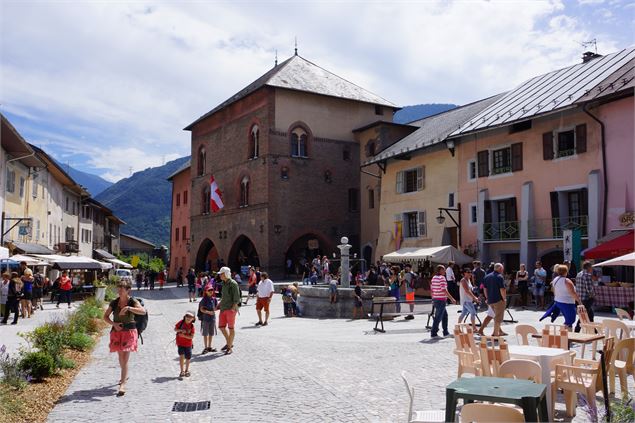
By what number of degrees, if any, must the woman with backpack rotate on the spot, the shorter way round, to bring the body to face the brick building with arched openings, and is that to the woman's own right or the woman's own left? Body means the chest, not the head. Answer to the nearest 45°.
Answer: approximately 180°

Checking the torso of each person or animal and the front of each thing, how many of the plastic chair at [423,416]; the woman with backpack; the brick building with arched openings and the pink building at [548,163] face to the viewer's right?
1

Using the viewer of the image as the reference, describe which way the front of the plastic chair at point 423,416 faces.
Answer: facing to the right of the viewer

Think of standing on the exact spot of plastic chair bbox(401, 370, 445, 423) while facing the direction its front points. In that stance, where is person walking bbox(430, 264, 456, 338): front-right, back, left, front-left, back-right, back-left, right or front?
left

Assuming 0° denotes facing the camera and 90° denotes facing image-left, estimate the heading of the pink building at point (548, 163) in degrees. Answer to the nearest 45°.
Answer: approximately 45°

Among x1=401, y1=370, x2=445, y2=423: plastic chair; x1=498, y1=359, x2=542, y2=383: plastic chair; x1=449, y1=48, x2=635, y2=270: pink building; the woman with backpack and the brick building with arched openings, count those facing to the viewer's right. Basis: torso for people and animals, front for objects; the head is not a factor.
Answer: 1

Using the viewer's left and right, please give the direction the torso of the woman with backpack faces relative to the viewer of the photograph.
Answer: facing the viewer
